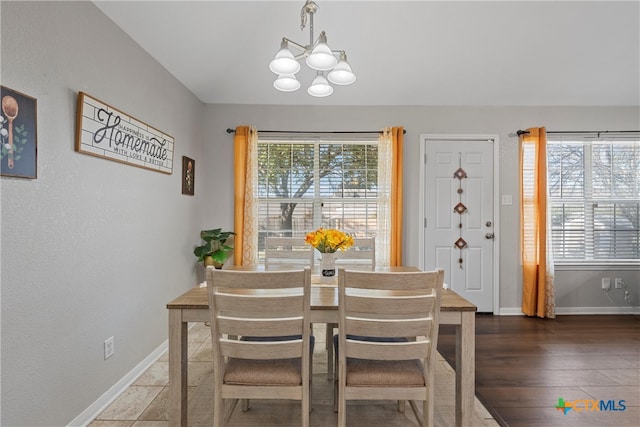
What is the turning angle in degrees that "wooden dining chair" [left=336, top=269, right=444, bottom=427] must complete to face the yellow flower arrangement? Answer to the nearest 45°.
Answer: approximately 45° to its left

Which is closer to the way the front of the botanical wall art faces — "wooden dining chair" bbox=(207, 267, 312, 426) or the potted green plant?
the wooden dining chair

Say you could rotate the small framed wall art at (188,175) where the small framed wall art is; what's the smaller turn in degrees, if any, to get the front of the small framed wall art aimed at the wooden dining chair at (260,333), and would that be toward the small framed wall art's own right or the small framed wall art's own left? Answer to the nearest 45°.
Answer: approximately 45° to the small framed wall art's own right

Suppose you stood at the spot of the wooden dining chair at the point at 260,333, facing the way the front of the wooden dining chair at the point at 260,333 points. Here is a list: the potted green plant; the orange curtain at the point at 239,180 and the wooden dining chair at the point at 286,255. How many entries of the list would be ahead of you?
3

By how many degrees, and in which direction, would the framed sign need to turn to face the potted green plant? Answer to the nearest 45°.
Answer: approximately 90° to its left

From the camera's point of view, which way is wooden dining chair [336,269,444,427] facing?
away from the camera

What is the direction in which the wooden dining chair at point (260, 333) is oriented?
away from the camera

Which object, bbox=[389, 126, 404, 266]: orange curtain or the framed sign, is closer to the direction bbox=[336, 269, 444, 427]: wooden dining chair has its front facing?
the orange curtain

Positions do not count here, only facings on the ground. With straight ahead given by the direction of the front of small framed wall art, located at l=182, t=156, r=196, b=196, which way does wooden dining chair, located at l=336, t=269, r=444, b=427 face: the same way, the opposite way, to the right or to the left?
to the left

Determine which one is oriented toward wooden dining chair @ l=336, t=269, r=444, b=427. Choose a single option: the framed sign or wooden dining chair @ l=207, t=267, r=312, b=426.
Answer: the framed sign

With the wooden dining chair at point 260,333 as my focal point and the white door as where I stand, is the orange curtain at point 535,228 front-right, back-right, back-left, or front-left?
back-left

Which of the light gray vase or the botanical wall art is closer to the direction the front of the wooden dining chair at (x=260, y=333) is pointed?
the light gray vase
